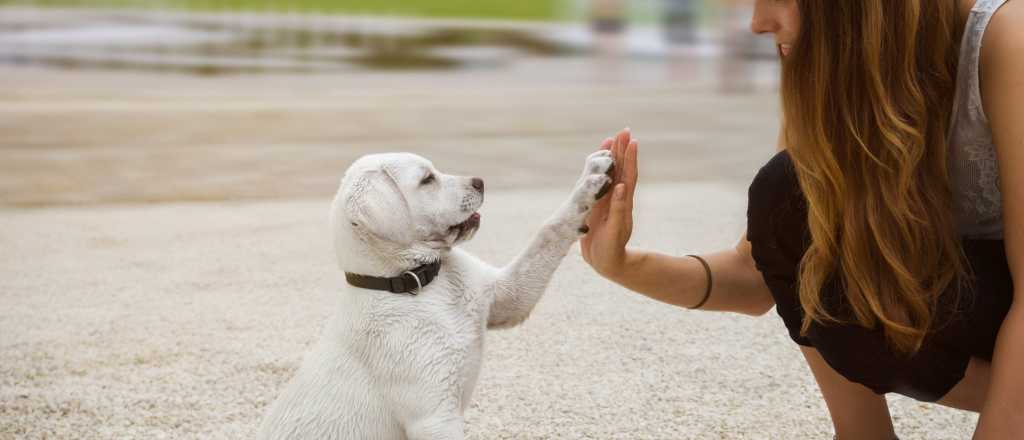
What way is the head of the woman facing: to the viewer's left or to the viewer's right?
to the viewer's left

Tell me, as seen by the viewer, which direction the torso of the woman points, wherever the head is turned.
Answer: to the viewer's left

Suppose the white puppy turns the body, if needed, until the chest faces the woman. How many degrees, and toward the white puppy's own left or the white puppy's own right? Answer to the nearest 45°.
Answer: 0° — it already faces them

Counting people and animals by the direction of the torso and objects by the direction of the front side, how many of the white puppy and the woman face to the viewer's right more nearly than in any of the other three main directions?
1

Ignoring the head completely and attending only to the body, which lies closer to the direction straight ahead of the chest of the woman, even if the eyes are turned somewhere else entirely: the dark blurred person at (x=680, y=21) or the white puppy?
the white puppy

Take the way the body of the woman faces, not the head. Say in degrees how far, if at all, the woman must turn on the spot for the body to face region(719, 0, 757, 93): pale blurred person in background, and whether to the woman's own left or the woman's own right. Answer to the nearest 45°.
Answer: approximately 90° to the woman's own right

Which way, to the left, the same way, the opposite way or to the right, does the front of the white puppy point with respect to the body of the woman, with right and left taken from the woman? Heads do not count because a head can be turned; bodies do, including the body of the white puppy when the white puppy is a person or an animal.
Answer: the opposite way

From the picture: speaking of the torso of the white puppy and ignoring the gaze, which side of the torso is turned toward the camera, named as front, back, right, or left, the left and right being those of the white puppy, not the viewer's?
right

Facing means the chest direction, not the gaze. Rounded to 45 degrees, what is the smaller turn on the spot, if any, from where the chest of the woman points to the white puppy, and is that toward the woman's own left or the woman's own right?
0° — they already face it

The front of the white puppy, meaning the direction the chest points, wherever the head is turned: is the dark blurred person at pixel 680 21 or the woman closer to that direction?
the woman

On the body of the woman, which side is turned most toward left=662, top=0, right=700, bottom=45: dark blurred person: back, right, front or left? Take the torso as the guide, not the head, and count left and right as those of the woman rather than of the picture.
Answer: right

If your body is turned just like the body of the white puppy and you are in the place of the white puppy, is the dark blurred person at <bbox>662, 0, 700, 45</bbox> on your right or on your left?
on your left
